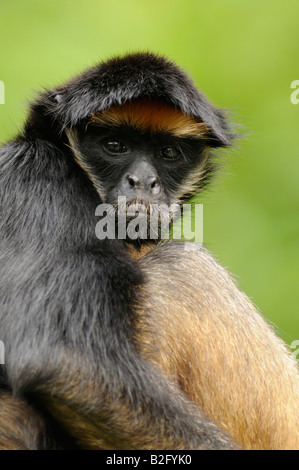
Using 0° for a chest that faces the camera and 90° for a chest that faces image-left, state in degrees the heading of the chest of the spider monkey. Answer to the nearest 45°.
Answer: approximately 315°
